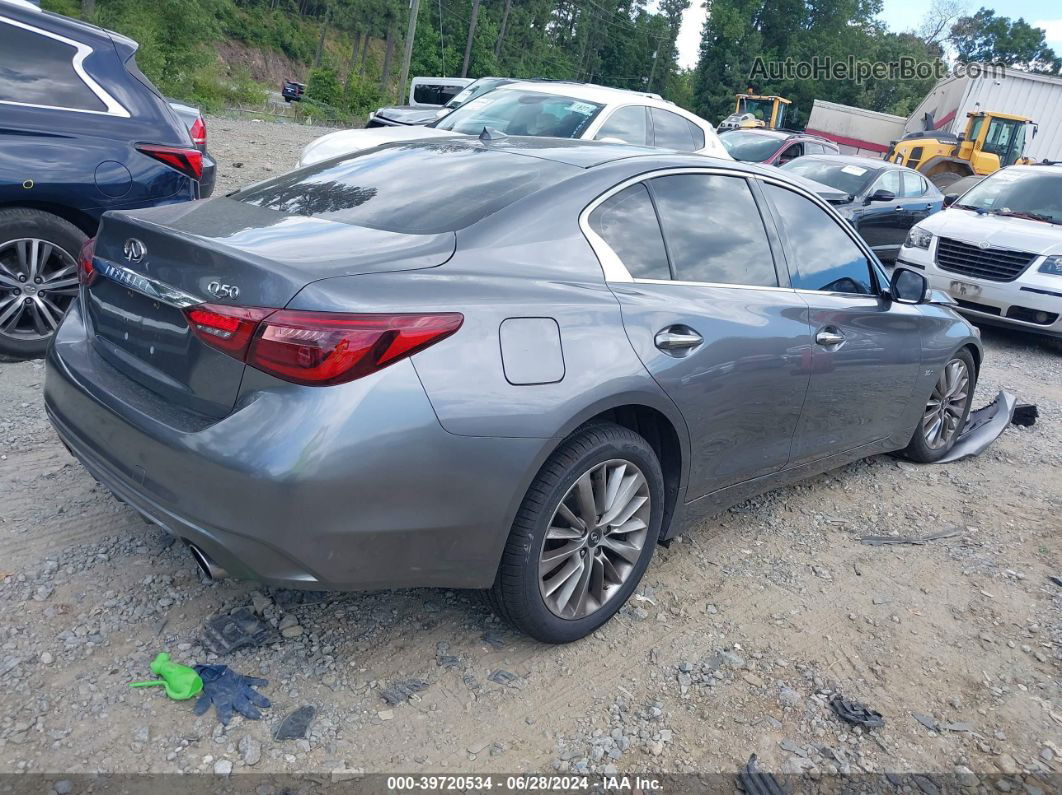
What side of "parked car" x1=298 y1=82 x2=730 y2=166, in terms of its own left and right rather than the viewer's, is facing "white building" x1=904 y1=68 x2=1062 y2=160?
back

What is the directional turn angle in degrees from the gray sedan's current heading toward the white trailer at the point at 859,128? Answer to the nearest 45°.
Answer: approximately 45° to its left

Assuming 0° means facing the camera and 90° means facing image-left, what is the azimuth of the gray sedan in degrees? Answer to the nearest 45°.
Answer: approximately 225°
